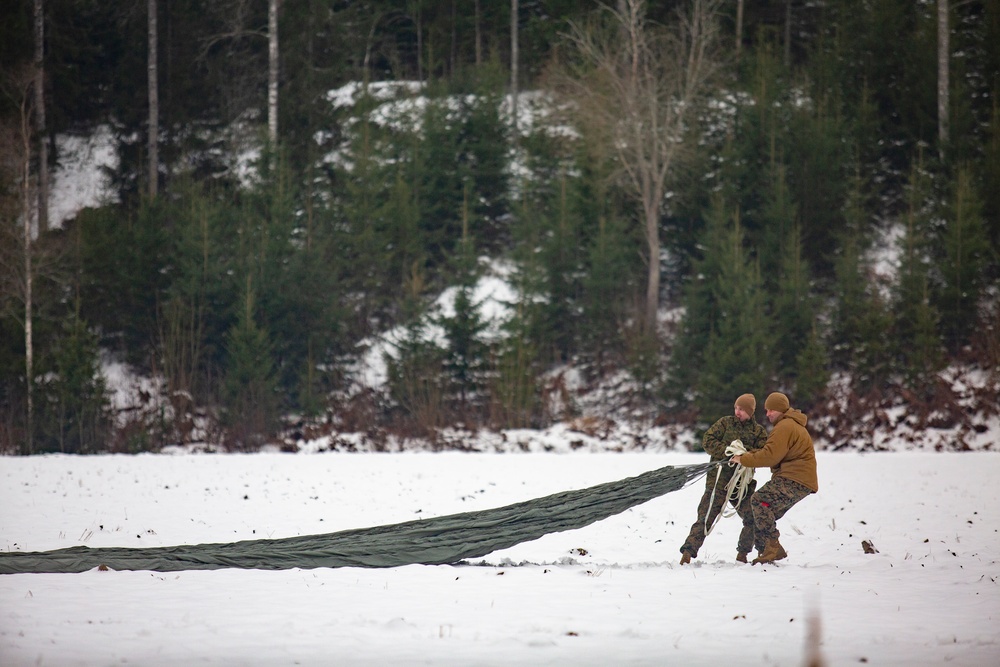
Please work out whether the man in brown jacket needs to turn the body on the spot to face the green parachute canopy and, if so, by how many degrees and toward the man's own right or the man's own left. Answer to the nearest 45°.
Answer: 0° — they already face it

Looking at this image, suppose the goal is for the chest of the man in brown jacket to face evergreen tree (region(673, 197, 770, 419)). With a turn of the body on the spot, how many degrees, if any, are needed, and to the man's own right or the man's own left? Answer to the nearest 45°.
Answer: approximately 90° to the man's own right

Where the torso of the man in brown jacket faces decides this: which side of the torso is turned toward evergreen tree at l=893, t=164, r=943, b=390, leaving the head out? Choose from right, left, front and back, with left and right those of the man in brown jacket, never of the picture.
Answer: right

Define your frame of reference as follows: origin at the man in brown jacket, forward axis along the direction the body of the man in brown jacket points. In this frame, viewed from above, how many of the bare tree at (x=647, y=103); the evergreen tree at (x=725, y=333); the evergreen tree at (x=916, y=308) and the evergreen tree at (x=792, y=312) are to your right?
4

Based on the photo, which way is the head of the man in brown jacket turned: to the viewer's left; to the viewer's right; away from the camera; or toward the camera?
to the viewer's left

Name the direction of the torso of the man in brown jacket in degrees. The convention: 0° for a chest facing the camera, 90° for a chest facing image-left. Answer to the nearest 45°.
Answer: approximately 90°

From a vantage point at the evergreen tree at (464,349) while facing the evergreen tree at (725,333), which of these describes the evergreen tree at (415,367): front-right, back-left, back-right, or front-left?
back-right

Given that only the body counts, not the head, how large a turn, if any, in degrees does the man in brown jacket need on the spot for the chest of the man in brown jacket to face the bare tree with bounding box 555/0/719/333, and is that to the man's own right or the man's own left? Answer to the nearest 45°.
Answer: approximately 90° to the man's own right
